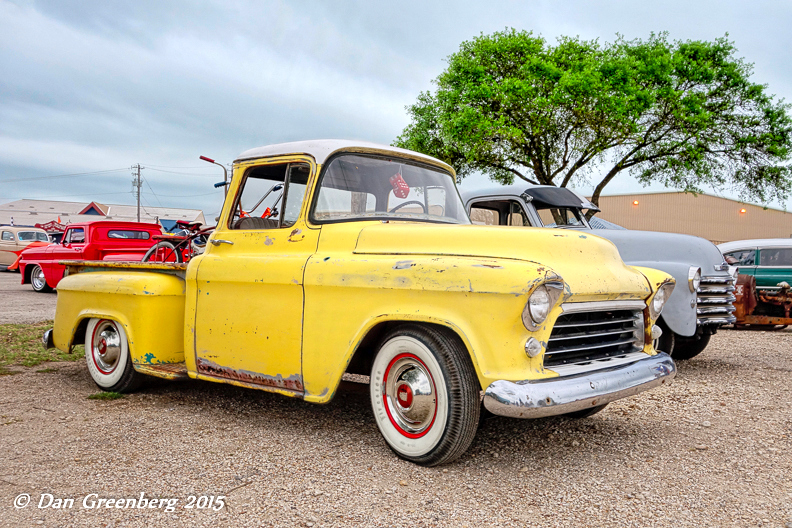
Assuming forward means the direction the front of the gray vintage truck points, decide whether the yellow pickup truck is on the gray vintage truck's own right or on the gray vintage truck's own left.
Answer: on the gray vintage truck's own right

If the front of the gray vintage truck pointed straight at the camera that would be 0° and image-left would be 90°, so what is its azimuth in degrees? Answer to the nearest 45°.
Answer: approximately 315°

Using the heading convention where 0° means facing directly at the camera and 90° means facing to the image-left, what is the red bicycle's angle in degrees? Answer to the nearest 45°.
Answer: approximately 270°

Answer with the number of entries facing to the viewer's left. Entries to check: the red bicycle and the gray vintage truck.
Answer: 0

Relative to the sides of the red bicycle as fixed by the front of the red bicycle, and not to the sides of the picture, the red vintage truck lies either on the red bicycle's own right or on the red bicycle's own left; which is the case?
on the red bicycle's own left

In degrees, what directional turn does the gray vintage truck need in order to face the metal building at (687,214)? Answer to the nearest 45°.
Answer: approximately 135° to its left

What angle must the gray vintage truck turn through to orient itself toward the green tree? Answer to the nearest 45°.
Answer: approximately 135° to its left

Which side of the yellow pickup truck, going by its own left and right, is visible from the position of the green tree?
left

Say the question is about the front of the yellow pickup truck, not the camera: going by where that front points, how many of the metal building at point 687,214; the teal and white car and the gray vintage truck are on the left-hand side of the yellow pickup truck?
3
